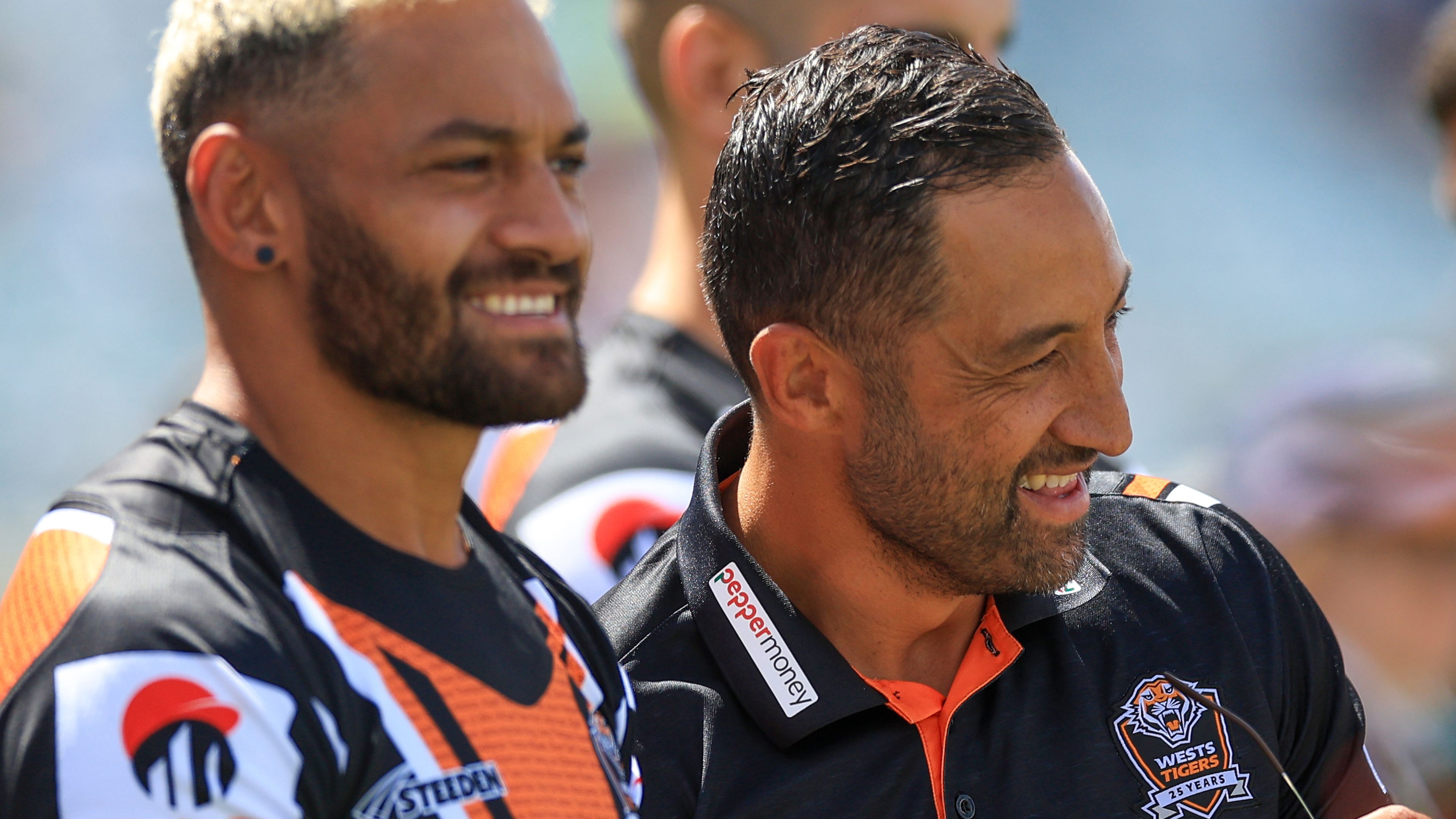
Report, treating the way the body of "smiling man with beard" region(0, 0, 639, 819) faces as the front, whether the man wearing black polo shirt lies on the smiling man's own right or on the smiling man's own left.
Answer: on the smiling man's own left

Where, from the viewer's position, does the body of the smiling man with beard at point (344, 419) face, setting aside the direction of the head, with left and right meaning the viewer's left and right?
facing the viewer and to the right of the viewer

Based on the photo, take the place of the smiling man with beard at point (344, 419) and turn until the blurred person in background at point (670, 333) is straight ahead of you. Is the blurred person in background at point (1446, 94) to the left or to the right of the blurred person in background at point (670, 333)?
right

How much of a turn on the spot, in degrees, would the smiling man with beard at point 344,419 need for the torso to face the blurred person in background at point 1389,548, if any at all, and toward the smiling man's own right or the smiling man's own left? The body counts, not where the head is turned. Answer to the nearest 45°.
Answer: approximately 90° to the smiling man's own left

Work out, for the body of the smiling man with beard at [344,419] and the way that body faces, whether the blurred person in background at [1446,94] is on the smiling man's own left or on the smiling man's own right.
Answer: on the smiling man's own left

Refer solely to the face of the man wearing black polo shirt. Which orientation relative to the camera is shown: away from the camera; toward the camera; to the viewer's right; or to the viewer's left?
to the viewer's right
